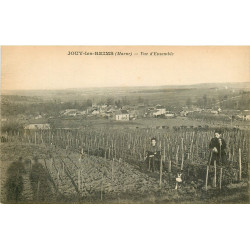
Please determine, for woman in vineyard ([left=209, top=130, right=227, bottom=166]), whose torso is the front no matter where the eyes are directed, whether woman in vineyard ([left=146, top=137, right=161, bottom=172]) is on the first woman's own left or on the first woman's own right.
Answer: on the first woman's own right

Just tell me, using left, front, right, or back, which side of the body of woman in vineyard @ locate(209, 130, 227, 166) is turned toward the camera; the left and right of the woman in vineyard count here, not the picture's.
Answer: front

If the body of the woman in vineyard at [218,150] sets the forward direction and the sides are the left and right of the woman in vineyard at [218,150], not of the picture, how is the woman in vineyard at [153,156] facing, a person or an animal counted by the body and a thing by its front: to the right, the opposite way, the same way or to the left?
the same way

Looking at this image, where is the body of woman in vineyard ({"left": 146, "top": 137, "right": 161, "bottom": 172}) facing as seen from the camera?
toward the camera

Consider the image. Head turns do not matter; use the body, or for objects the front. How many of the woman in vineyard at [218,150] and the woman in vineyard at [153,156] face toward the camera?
2

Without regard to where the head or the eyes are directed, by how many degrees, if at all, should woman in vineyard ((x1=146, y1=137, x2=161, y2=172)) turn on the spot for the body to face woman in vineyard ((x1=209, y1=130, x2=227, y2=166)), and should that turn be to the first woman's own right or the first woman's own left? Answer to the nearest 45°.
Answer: approximately 90° to the first woman's own left
